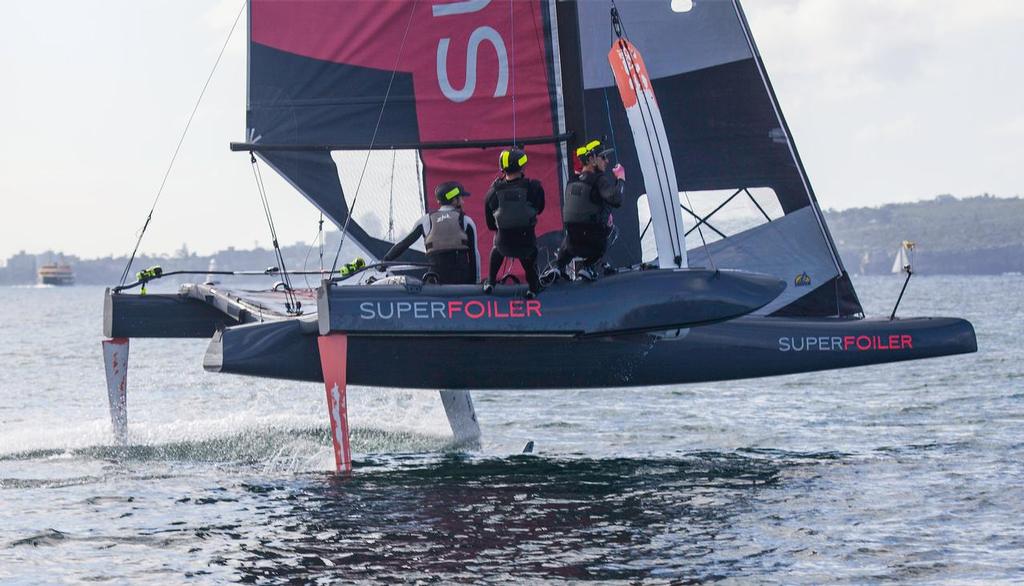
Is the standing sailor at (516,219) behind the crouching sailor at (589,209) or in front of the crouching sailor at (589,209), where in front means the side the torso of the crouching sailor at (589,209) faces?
behind

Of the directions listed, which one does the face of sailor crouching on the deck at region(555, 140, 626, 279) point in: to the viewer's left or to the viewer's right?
to the viewer's right

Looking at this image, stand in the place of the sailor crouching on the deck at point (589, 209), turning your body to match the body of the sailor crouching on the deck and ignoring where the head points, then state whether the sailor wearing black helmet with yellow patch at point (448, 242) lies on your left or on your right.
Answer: on your left

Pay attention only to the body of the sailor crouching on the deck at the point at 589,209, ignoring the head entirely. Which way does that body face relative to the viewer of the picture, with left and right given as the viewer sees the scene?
facing away from the viewer and to the right of the viewer

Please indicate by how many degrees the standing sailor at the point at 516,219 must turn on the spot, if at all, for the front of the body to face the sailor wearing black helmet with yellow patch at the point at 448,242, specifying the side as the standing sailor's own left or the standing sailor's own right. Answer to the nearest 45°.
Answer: approximately 45° to the standing sailor's own left

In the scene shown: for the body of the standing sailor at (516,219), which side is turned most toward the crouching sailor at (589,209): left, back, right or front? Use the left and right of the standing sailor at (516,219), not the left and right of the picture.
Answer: right

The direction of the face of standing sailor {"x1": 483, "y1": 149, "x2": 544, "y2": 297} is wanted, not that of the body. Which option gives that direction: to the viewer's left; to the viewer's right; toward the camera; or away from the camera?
away from the camera

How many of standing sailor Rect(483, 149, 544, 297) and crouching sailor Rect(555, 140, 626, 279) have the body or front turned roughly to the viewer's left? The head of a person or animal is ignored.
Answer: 0

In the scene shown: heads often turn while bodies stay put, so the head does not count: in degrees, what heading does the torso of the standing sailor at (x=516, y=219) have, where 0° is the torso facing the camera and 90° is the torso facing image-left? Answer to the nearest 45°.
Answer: approximately 180°
